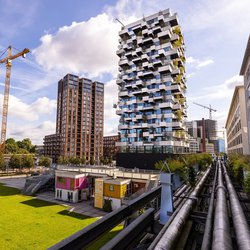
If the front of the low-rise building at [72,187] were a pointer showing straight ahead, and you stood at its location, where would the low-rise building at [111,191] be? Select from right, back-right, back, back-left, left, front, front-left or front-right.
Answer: left

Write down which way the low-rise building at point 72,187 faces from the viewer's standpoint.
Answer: facing the viewer and to the left of the viewer

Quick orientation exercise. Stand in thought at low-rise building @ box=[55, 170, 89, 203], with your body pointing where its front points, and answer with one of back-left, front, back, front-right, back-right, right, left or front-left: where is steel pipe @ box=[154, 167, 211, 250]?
front-left

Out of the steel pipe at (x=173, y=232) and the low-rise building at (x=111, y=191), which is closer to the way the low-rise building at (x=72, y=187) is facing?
the steel pipe

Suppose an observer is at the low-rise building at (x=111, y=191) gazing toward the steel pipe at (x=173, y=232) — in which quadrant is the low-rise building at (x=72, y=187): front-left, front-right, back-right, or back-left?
back-right

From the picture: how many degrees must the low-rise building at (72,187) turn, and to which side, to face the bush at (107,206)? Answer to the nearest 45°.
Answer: approximately 90° to its left
